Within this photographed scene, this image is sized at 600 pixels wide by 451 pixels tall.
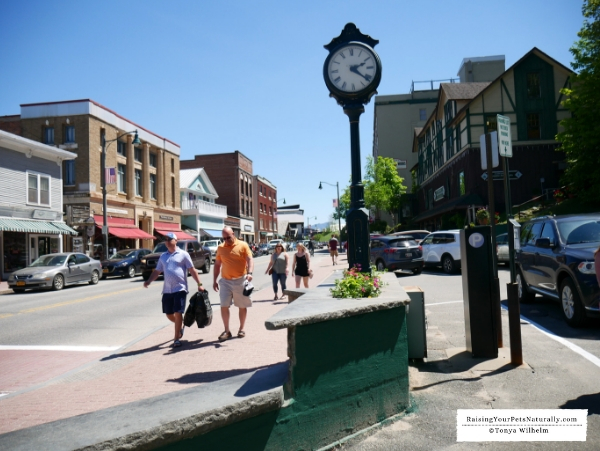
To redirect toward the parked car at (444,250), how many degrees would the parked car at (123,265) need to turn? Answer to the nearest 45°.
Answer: approximately 90° to its left

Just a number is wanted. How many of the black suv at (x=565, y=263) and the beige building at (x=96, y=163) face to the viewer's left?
0

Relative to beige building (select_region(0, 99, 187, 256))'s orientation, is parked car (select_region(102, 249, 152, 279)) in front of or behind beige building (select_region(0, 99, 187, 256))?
in front

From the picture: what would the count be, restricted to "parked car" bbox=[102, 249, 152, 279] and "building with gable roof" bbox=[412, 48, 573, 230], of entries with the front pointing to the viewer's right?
0

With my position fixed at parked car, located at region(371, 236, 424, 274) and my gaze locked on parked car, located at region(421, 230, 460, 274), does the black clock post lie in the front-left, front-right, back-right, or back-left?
back-right

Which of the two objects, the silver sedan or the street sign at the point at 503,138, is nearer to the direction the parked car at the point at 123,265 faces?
the silver sedan

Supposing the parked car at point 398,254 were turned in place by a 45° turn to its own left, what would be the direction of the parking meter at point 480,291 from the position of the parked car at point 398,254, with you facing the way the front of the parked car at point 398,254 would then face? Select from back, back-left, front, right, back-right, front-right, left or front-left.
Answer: left

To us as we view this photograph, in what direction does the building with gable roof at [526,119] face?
facing the viewer and to the left of the viewer

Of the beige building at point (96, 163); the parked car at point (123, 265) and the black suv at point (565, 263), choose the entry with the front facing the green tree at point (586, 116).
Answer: the beige building

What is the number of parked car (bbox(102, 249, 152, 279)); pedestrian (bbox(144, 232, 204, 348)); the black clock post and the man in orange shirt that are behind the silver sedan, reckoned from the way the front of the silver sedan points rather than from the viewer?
1

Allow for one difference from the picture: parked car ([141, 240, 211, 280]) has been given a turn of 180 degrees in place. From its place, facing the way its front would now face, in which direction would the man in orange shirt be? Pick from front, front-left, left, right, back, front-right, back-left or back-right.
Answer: back-right

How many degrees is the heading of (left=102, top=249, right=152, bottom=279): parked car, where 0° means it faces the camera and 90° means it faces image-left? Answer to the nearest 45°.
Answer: approximately 45°

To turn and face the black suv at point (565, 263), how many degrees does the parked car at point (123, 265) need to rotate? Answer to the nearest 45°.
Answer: approximately 45° to its left

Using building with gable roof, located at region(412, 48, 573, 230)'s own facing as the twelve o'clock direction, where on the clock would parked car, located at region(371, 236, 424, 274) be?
The parked car is roughly at 11 o'clock from the building with gable roof.

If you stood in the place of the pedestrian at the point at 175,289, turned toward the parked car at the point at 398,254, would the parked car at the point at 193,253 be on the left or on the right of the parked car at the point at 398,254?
left

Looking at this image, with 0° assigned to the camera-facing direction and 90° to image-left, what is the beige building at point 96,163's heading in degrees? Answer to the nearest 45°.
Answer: approximately 315°
